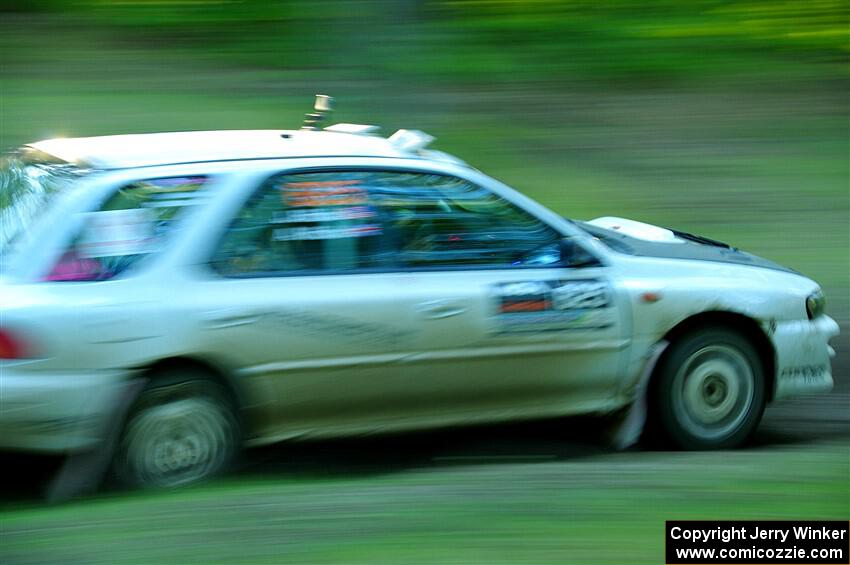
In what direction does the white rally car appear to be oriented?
to the viewer's right
